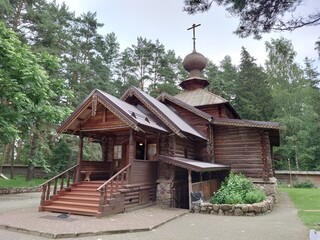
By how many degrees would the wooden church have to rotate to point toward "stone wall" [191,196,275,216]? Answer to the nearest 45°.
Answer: approximately 90° to its left

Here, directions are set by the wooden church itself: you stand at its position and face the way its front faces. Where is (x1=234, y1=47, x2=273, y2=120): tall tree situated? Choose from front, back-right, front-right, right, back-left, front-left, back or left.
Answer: back

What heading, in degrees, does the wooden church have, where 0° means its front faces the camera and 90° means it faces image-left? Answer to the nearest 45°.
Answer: approximately 45°

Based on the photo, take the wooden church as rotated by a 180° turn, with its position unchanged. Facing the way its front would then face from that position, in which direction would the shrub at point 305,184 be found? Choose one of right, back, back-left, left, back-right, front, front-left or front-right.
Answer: front

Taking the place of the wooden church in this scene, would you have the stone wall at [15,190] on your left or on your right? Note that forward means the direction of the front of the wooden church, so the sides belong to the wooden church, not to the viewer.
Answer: on your right

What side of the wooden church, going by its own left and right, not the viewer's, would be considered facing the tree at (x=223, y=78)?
back

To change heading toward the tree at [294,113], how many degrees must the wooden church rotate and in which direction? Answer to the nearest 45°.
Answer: approximately 180°
